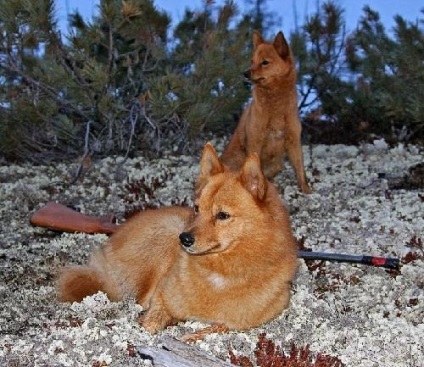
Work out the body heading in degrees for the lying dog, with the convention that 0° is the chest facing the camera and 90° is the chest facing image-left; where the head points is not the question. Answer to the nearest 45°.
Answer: approximately 315°

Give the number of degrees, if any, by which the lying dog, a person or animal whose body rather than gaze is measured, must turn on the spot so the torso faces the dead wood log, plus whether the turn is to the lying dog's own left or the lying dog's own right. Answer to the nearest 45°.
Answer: approximately 90° to the lying dog's own right
